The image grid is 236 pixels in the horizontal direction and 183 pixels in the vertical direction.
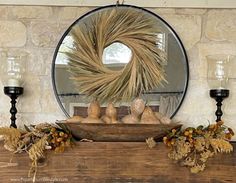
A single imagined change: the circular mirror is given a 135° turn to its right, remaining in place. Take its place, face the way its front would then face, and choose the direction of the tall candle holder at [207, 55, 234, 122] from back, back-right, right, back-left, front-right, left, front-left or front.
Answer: back-right

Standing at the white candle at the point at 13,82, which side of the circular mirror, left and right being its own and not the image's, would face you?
right

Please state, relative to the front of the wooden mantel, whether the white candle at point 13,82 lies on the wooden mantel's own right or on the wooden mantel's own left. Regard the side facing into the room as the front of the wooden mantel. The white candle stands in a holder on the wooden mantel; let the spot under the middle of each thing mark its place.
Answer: on the wooden mantel's own right

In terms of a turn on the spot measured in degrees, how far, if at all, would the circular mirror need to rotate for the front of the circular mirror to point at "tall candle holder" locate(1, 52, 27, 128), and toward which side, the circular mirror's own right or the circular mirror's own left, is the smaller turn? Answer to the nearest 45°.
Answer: approximately 90° to the circular mirror's own right

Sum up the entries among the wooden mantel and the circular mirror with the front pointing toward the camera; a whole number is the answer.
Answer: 2

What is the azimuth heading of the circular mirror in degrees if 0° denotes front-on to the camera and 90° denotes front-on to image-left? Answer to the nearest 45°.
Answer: approximately 0°
